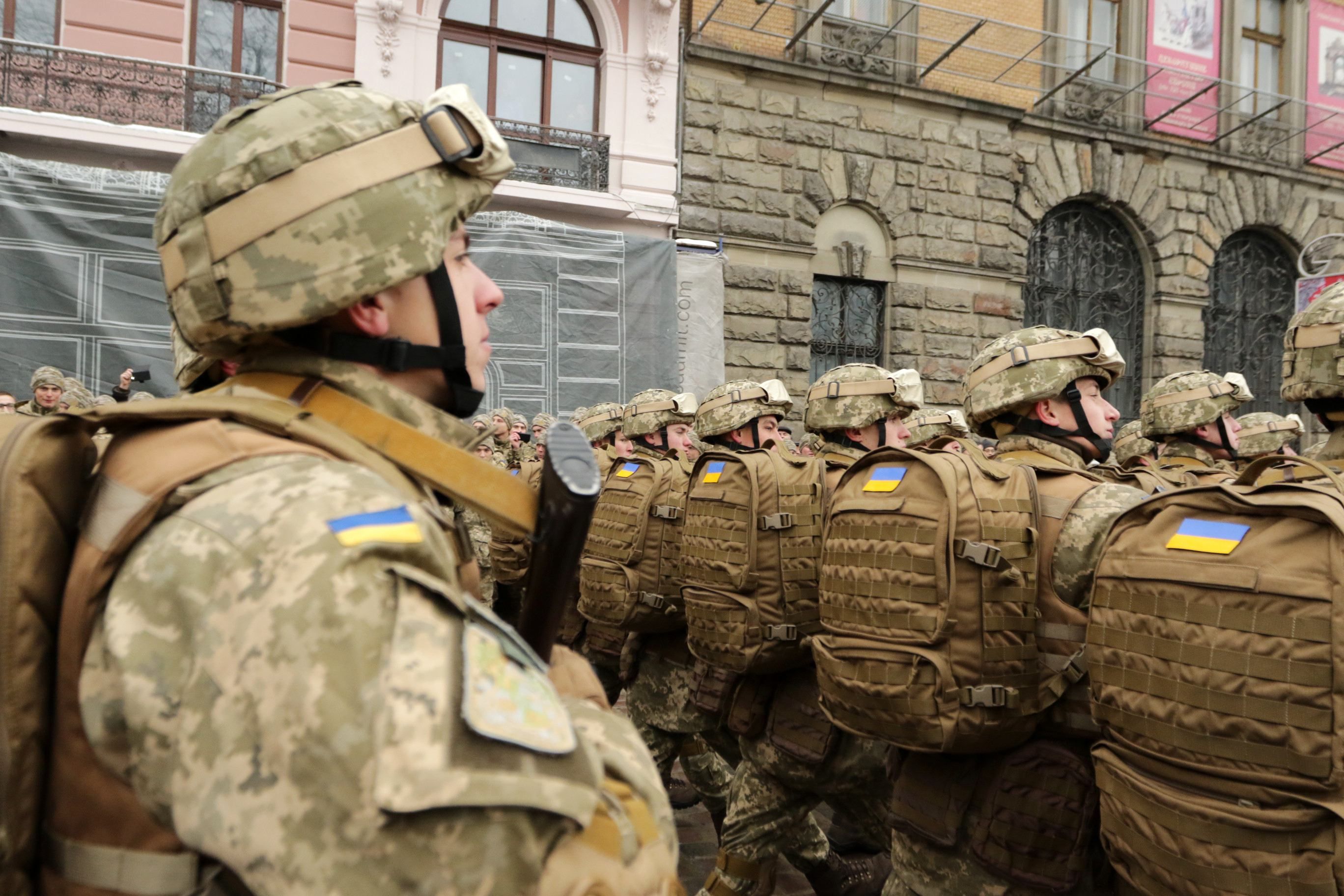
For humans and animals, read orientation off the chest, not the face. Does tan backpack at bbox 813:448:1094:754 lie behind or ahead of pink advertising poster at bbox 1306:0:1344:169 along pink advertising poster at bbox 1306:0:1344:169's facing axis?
ahead

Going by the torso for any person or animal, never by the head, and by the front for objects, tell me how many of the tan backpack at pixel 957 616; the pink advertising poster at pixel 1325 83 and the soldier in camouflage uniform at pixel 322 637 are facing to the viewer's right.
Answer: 1

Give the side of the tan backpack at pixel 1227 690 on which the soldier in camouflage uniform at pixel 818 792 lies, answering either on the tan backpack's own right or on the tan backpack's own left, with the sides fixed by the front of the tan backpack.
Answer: on the tan backpack's own right

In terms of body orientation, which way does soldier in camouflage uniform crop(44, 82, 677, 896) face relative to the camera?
to the viewer's right

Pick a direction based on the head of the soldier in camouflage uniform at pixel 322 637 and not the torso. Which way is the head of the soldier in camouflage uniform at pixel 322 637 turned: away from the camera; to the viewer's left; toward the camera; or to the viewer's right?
to the viewer's right

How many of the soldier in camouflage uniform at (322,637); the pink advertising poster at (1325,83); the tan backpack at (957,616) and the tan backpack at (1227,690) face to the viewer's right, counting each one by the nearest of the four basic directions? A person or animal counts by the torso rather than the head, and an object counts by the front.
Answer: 1

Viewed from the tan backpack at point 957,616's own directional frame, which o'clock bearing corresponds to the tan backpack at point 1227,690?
the tan backpack at point 1227,690 is roughly at 9 o'clock from the tan backpack at point 957,616.

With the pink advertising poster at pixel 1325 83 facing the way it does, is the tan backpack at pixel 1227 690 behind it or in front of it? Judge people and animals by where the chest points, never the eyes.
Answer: in front

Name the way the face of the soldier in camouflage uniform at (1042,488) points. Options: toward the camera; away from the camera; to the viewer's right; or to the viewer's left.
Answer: to the viewer's right

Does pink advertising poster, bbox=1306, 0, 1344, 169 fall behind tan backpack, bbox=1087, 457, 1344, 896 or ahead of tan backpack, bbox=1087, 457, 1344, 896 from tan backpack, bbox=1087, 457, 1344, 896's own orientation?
behind

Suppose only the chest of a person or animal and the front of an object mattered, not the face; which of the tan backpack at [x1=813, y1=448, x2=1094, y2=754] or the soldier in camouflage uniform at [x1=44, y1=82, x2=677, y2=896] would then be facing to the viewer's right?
the soldier in camouflage uniform

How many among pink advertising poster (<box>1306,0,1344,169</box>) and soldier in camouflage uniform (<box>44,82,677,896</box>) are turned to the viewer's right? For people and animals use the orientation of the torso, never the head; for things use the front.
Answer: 1

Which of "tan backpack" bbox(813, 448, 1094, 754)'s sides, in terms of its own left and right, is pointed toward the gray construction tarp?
right

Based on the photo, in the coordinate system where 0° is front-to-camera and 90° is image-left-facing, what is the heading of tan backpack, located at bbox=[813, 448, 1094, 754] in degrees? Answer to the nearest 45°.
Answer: approximately 45°

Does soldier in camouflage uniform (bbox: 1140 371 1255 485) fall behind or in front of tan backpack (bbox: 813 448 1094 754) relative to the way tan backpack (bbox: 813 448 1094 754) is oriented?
behind

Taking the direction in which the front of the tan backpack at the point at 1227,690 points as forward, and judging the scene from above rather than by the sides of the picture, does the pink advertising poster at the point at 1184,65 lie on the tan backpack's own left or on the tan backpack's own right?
on the tan backpack's own right

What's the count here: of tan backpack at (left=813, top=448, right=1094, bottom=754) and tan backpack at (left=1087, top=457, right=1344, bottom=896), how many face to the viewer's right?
0
